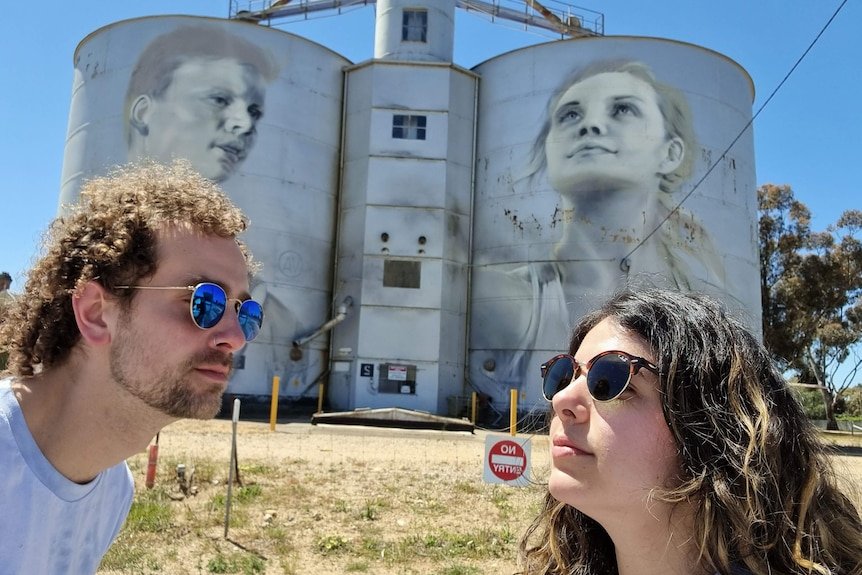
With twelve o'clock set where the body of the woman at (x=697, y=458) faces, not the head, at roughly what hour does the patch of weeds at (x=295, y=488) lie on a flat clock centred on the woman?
The patch of weeds is roughly at 3 o'clock from the woman.

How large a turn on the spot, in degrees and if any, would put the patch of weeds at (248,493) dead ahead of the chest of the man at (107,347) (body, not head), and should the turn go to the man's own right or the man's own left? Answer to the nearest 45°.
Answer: approximately 135° to the man's own left

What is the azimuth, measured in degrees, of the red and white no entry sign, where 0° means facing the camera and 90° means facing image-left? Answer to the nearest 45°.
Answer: approximately 0°

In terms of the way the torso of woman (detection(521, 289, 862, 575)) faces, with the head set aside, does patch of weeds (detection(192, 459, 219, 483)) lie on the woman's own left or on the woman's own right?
on the woman's own right

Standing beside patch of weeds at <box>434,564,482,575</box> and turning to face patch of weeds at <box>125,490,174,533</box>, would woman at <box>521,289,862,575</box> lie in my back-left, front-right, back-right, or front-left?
back-left

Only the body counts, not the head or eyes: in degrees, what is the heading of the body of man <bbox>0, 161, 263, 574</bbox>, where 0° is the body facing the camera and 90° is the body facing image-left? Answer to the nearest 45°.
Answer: approximately 315°

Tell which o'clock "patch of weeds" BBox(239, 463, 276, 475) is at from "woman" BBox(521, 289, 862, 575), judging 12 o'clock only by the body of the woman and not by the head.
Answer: The patch of weeds is roughly at 3 o'clock from the woman.

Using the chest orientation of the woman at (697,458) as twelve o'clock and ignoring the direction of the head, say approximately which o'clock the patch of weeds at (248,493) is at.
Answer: The patch of weeds is roughly at 3 o'clock from the woman.

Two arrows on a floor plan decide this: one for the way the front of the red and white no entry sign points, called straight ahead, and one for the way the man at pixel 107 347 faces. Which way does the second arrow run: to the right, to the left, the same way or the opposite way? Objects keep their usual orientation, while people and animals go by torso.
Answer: to the left
